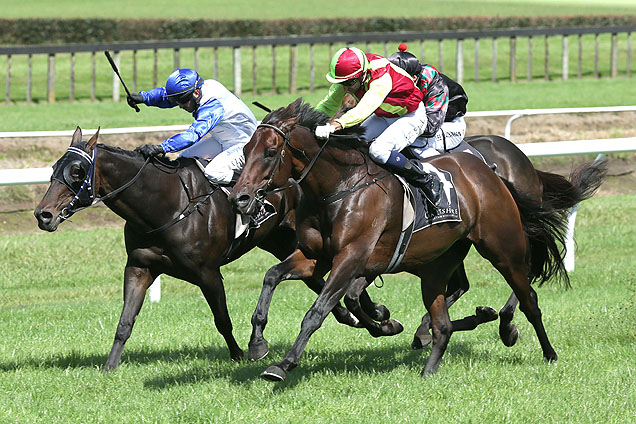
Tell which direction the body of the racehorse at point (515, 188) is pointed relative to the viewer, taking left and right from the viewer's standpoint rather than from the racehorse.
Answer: facing to the left of the viewer

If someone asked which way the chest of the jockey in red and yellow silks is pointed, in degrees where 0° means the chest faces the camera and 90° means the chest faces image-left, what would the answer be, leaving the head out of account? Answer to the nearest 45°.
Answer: approximately 45°

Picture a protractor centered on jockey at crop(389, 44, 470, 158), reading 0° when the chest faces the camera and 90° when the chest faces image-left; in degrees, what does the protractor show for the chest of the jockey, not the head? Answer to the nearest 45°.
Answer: approximately 90°

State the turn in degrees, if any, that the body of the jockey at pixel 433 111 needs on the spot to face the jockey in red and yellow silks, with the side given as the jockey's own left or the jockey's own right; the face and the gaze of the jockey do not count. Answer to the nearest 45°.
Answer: approximately 90° to the jockey's own left

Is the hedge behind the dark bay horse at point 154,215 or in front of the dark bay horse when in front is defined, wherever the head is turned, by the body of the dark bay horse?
behind

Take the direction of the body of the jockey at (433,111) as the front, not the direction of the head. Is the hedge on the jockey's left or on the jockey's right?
on the jockey's right

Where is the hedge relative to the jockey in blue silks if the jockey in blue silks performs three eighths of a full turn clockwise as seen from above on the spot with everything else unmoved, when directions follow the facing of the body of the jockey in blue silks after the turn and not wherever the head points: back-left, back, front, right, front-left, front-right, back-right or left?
front

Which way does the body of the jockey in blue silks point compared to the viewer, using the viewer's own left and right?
facing the viewer and to the left of the viewer

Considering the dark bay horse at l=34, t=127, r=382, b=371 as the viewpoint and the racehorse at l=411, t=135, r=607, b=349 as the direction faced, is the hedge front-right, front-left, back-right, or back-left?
front-left

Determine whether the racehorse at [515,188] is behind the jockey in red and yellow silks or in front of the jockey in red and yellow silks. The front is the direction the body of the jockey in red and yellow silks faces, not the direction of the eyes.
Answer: behind

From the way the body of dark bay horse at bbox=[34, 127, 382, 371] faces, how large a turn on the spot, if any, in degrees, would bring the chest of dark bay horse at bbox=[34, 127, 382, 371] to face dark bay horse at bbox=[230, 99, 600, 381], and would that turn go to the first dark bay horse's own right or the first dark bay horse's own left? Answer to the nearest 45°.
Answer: approximately 90° to the first dark bay horse's own left

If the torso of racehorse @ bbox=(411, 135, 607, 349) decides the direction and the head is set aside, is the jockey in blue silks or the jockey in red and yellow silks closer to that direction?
the jockey in blue silks
